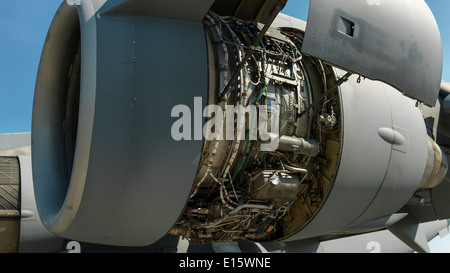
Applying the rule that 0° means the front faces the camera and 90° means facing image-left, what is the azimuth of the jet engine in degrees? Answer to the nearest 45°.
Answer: approximately 45°
